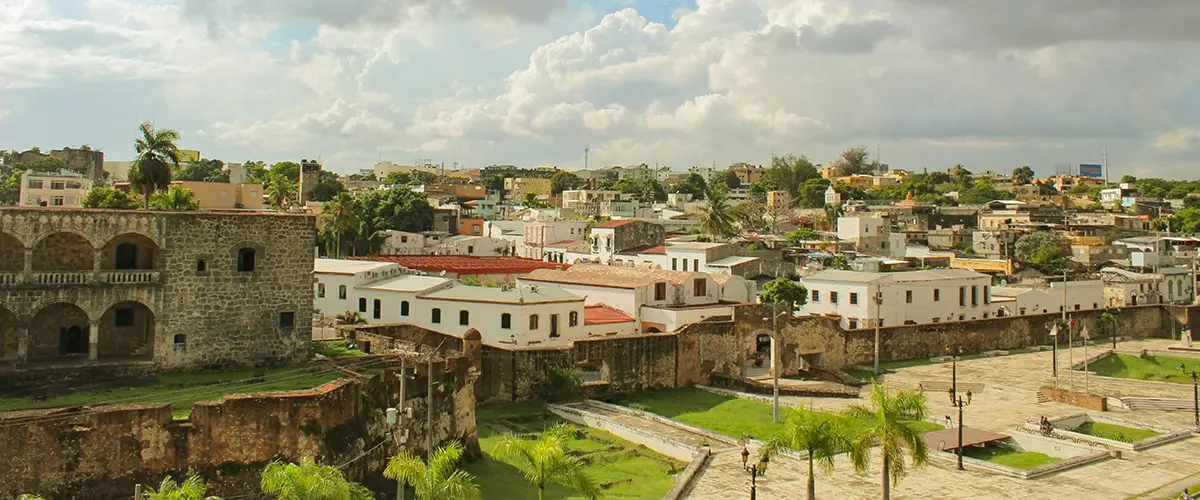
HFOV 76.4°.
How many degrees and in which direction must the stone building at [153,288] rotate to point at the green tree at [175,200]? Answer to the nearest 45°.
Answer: approximately 180°

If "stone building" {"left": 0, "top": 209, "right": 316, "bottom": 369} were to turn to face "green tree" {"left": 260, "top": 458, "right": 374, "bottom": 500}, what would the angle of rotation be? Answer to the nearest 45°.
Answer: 0° — it already faces it

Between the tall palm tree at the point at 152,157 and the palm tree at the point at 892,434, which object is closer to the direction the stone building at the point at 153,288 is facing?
the palm tree

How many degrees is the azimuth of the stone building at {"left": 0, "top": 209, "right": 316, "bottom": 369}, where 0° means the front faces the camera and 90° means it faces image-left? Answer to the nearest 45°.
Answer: approximately 0°
